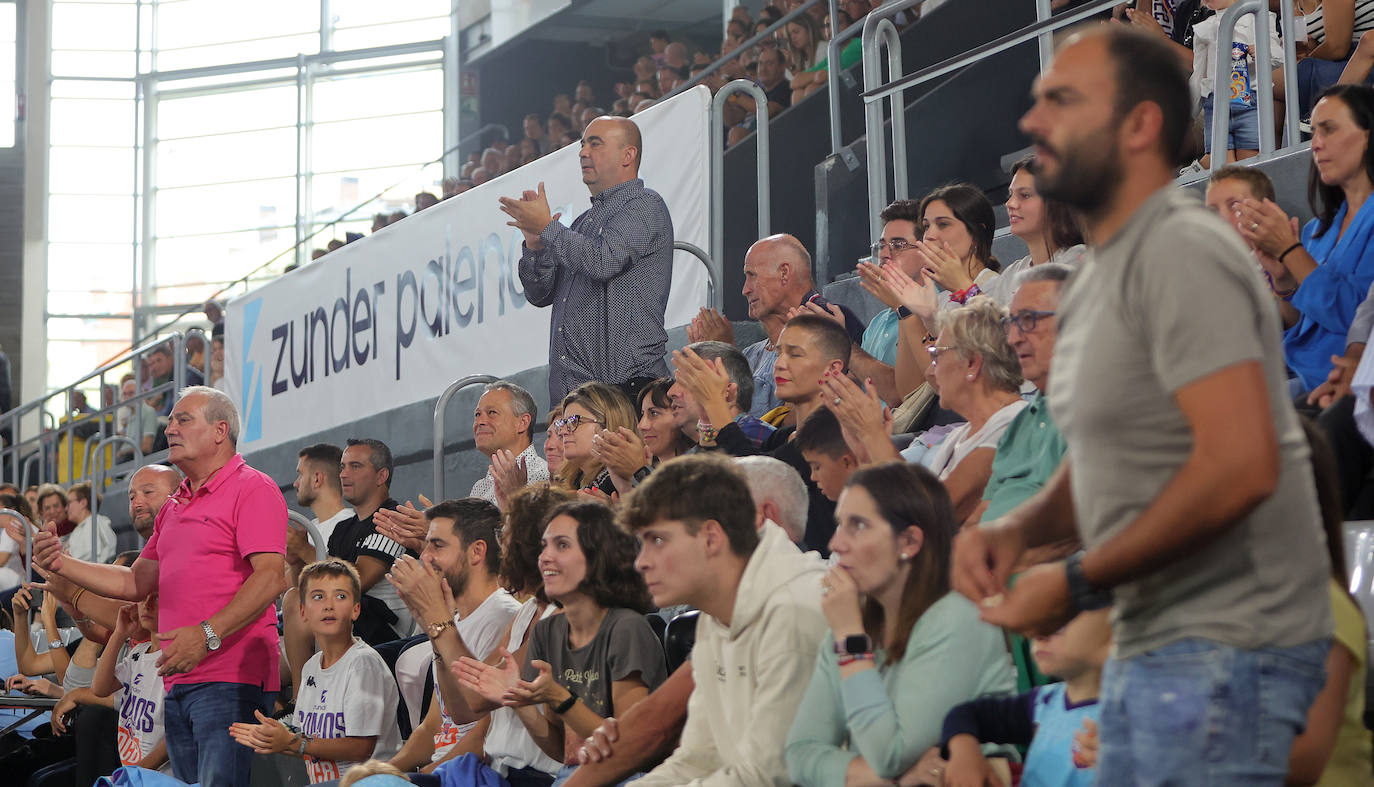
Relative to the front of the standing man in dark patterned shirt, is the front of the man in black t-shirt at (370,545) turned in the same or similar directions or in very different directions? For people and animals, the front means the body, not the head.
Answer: same or similar directions

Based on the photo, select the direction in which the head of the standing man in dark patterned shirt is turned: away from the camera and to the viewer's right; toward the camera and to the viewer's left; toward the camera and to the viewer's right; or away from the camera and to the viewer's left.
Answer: toward the camera and to the viewer's left

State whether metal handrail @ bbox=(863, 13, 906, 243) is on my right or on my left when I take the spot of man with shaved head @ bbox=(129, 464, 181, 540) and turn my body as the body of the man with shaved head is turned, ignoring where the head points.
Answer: on my left

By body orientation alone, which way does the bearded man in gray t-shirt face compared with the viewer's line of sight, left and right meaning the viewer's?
facing to the left of the viewer

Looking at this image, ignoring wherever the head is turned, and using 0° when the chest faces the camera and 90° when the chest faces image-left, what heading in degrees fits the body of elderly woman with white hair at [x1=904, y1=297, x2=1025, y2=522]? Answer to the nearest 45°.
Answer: approximately 90°

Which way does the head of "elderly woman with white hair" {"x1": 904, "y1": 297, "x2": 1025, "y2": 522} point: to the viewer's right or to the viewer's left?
to the viewer's left

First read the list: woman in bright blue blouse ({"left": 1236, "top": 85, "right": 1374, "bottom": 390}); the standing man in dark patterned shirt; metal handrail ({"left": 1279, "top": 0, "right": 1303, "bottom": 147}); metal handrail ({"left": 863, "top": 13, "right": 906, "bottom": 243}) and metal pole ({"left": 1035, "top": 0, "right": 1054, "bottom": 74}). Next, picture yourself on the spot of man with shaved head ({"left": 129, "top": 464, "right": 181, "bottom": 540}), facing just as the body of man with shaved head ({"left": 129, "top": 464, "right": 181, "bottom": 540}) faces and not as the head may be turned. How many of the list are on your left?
5

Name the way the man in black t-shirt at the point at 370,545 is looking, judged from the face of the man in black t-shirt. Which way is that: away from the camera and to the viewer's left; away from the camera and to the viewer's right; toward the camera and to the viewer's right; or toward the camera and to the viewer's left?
toward the camera and to the viewer's left

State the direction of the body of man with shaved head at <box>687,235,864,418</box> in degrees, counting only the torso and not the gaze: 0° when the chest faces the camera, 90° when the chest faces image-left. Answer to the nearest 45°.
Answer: approximately 90°

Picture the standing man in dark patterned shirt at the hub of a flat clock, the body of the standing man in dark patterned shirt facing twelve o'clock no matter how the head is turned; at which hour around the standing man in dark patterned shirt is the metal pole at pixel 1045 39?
The metal pole is roughly at 8 o'clock from the standing man in dark patterned shirt.

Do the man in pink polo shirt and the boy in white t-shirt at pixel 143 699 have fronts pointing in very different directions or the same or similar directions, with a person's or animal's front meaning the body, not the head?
same or similar directions

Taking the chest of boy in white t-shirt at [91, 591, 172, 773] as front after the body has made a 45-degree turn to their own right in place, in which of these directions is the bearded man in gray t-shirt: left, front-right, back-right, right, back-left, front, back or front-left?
left

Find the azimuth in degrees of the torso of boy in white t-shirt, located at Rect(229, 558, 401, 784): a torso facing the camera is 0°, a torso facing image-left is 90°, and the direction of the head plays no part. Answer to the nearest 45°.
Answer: approximately 45°

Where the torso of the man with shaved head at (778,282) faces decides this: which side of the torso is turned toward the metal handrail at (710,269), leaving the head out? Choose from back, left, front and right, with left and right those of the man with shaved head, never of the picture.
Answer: right
